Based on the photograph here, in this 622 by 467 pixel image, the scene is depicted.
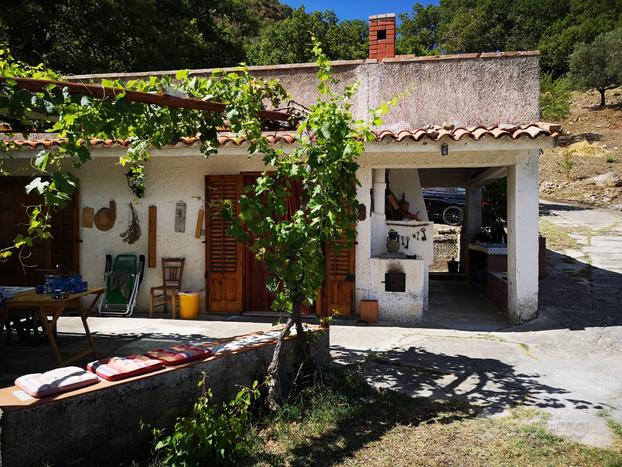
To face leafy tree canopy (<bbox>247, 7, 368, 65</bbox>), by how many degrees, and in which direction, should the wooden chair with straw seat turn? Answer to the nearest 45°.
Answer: approximately 135° to its right

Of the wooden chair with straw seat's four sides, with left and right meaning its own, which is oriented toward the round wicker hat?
right

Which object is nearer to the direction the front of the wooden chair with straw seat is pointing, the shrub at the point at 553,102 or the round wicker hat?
the round wicker hat

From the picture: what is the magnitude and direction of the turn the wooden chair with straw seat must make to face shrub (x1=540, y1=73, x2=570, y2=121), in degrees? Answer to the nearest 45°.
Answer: approximately 180°

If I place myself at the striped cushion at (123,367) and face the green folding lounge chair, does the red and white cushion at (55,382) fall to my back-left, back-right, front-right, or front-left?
back-left

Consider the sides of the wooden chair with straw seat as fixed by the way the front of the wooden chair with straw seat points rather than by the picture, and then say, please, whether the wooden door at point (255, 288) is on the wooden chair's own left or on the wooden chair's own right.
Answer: on the wooden chair's own left

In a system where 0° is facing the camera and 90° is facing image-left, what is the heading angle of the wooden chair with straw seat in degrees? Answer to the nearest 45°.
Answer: approximately 45°

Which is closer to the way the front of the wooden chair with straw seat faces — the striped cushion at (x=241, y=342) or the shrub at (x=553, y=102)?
the striped cushion

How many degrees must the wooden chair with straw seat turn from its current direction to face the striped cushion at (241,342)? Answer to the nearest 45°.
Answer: approximately 45° to its left
